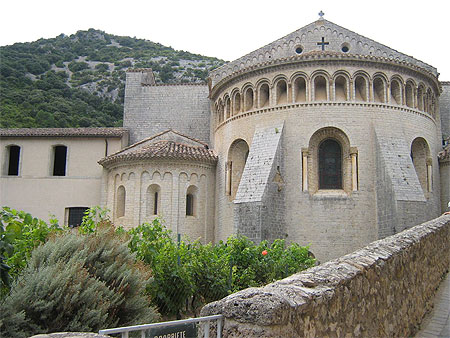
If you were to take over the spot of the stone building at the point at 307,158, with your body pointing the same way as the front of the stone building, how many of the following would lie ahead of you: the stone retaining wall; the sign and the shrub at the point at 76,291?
0

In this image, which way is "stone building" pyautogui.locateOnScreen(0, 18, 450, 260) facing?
away from the camera

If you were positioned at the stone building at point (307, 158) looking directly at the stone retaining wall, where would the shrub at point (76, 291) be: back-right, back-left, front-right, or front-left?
front-right

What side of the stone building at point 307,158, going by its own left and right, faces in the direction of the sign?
back

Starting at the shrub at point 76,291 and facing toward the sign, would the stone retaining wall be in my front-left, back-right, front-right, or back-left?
front-left
